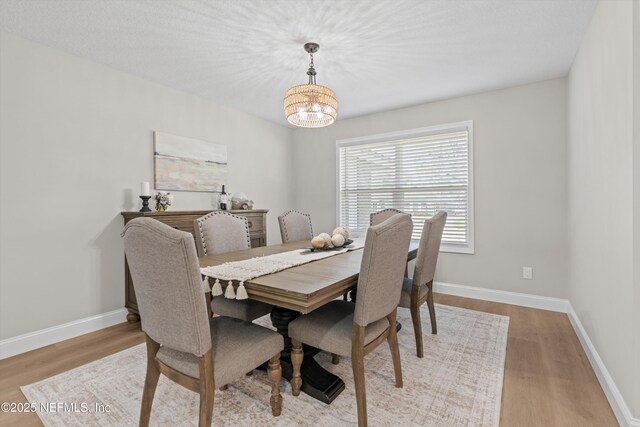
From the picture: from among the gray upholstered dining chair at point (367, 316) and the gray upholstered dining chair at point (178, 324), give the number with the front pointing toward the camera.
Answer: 0

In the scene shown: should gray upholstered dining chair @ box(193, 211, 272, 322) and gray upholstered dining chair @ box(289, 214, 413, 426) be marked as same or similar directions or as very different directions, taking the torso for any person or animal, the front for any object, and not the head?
very different directions

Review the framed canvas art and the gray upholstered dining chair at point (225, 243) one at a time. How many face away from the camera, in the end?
0

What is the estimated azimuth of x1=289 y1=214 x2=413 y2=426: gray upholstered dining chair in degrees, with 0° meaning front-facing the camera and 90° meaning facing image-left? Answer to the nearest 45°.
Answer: approximately 135°

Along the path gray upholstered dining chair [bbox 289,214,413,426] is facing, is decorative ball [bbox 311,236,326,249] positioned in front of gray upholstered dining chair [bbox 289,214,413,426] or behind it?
in front

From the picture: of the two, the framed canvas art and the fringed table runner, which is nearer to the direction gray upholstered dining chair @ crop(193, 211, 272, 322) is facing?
the fringed table runner

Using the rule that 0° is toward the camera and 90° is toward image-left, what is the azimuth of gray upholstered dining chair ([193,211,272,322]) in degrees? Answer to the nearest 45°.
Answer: approximately 315°

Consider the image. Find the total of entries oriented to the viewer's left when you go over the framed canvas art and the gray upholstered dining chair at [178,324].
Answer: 0

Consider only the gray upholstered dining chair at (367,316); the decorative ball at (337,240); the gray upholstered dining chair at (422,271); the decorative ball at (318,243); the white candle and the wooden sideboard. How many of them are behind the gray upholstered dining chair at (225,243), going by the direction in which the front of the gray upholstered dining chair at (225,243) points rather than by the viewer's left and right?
2

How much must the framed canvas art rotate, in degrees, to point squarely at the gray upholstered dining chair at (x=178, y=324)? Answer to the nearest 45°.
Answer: approximately 45° to its right

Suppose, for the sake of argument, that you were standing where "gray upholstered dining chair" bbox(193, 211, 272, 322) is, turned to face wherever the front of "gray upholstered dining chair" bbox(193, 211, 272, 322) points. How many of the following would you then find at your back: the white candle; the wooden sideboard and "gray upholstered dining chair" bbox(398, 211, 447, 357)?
2

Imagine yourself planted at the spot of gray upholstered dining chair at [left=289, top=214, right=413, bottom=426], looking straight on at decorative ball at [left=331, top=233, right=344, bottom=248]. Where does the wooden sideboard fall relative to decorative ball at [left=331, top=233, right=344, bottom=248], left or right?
left

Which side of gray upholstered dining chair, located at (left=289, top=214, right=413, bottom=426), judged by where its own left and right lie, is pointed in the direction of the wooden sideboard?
front

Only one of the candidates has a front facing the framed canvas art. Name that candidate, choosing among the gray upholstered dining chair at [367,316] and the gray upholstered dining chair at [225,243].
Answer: the gray upholstered dining chair at [367,316]
